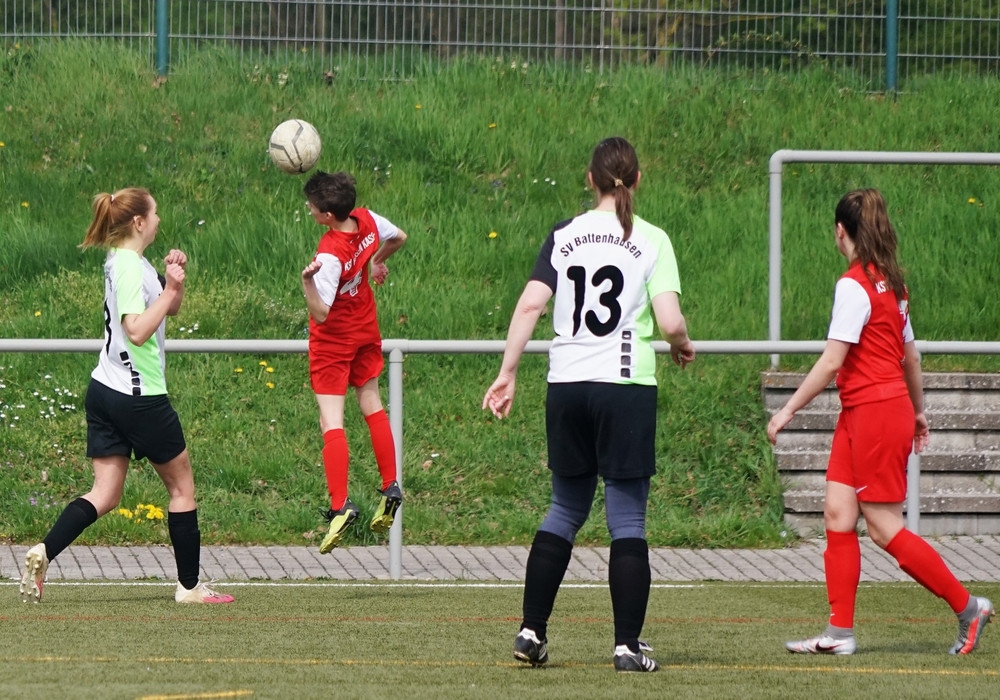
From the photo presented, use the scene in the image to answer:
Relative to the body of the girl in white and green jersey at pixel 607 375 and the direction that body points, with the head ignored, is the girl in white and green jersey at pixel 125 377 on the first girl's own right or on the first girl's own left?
on the first girl's own left

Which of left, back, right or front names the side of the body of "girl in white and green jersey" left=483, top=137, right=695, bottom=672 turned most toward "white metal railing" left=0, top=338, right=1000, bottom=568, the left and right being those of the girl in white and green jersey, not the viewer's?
front

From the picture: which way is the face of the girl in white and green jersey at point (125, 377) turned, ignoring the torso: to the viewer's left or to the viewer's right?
to the viewer's right

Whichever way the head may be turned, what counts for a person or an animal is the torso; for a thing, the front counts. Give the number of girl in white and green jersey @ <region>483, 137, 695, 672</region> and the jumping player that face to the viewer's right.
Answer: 0

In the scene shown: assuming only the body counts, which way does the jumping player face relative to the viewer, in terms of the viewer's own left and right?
facing away from the viewer and to the left of the viewer

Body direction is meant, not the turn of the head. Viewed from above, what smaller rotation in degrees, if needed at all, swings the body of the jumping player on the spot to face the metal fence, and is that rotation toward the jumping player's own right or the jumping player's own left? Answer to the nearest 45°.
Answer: approximately 45° to the jumping player's own right

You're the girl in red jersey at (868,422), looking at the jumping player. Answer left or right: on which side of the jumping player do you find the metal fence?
right

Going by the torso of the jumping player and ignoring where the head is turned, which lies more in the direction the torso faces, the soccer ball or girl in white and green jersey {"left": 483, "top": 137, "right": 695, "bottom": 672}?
the soccer ball

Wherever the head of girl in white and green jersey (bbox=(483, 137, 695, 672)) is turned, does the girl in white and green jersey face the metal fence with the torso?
yes

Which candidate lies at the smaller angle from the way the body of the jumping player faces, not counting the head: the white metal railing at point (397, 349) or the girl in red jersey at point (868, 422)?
the white metal railing

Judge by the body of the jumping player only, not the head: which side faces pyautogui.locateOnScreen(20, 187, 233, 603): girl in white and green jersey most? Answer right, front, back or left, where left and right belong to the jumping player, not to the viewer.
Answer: left

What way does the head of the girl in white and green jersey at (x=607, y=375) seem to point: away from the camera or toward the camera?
away from the camera

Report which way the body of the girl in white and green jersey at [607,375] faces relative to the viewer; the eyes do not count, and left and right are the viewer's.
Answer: facing away from the viewer
